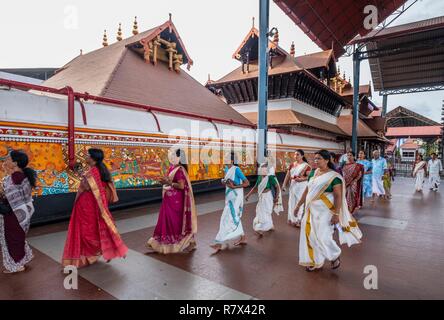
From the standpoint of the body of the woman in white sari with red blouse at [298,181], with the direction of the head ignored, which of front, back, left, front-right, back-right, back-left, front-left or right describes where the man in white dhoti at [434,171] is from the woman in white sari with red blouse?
back

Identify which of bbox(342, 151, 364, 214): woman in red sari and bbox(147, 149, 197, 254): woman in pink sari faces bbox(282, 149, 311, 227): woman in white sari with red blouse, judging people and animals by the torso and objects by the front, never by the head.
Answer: the woman in red sari

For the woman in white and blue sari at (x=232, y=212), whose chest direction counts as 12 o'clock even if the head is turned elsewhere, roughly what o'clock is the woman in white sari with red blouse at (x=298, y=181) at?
The woman in white sari with red blouse is roughly at 6 o'clock from the woman in white and blue sari.

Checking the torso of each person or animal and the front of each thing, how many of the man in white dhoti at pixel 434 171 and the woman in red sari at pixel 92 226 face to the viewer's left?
1

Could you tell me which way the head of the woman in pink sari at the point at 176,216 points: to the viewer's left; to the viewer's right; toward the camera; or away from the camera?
to the viewer's left

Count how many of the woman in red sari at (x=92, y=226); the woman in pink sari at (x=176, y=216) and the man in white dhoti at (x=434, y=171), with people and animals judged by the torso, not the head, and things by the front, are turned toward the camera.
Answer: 1

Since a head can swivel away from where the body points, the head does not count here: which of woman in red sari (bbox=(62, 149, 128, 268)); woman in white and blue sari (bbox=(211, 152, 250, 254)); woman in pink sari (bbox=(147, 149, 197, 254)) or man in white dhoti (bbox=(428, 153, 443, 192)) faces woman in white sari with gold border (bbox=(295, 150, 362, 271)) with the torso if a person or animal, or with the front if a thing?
the man in white dhoti

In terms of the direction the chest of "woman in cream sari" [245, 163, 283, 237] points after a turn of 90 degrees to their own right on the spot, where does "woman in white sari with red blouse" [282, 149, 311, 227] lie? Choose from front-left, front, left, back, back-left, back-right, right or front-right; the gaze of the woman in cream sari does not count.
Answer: right

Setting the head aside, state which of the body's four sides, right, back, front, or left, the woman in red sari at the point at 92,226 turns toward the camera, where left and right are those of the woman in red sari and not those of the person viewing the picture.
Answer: left

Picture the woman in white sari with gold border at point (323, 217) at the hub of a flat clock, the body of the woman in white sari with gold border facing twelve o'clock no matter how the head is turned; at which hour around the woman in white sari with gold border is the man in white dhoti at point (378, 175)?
The man in white dhoti is roughly at 5 o'clock from the woman in white sari with gold border.

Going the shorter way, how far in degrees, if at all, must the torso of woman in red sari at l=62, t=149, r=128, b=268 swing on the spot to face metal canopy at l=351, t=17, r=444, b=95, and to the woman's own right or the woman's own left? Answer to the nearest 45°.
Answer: approximately 180°

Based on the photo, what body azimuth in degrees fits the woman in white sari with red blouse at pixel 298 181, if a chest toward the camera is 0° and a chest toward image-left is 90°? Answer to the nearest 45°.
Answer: approximately 45°

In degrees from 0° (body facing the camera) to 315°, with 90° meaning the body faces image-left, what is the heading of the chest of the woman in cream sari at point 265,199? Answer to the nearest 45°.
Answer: approximately 45°

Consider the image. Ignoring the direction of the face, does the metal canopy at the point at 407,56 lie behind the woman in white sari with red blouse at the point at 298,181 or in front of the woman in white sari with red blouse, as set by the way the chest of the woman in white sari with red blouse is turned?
behind

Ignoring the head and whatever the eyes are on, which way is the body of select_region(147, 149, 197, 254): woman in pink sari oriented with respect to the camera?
to the viewer's left

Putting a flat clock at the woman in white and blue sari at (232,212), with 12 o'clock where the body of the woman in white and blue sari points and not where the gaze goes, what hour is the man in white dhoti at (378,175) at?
The man in white dhoti is roughly at 6 o'clock from the woman in white and blue sari.

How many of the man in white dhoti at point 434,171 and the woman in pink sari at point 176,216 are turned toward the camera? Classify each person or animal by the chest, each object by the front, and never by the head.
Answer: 1

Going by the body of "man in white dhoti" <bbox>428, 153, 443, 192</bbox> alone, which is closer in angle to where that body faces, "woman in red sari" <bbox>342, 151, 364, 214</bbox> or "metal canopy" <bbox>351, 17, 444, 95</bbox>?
the woman in red sari

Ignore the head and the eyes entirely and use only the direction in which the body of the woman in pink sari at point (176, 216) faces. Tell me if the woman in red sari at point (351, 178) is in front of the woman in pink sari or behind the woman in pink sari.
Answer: behind

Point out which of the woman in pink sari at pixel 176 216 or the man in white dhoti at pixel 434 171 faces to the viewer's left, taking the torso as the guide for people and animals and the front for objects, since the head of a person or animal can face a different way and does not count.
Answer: the woman in pink sari
